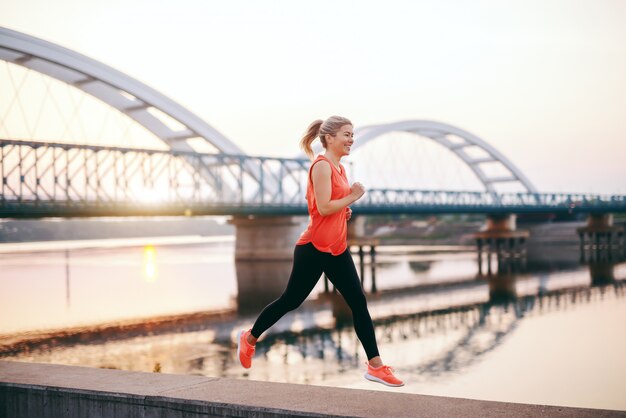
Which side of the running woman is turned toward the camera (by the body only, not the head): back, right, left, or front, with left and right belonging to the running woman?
right

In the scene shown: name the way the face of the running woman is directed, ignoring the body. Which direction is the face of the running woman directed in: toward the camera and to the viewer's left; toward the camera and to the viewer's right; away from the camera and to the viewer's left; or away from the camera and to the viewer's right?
toward the camera and to the viewer's right
